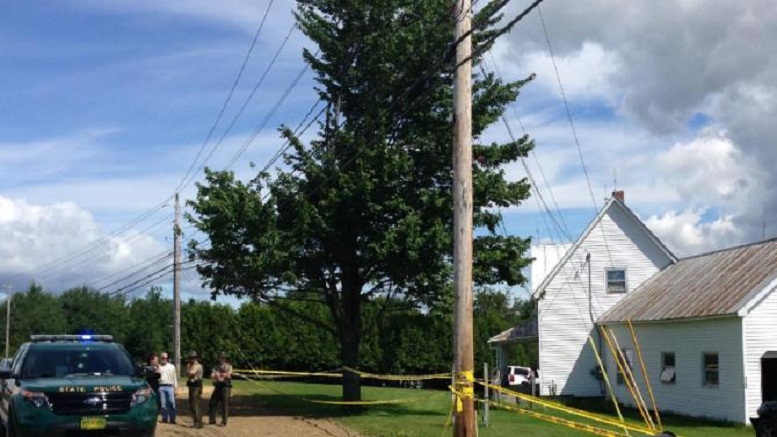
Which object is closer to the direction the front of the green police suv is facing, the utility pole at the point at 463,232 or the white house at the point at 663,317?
the utility pole

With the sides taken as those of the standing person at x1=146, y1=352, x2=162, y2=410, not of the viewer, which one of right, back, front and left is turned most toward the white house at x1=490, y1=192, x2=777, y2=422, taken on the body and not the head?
left

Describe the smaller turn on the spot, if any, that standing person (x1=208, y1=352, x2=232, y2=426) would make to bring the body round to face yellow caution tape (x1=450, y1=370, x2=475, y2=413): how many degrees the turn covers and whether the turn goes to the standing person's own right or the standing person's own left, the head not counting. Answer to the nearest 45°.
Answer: approximately 45° to the standing person's own left

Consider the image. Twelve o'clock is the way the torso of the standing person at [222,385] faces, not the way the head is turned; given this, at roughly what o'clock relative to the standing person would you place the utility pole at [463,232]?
The utility pole is roughly at 10 o'clock from the standing person.

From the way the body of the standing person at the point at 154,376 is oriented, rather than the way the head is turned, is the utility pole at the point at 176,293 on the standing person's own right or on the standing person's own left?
on the standing person's own left

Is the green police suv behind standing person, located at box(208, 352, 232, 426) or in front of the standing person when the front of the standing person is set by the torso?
in front

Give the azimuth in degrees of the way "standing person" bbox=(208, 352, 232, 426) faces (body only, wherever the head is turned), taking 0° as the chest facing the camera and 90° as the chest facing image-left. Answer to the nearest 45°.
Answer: approximately 45°
